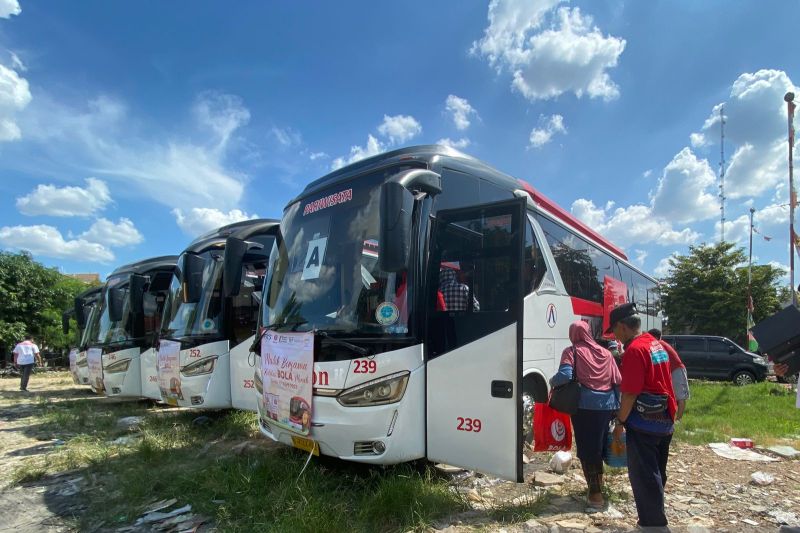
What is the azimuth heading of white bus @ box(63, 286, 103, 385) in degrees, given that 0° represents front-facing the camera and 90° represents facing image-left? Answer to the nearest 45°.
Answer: approximately 45°

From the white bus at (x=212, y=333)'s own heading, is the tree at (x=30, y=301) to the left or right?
on its right

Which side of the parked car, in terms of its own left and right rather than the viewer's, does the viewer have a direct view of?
right

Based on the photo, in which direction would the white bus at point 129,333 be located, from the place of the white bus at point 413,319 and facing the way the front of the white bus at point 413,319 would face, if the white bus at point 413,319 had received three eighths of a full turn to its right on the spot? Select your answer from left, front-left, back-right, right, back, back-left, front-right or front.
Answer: front-left

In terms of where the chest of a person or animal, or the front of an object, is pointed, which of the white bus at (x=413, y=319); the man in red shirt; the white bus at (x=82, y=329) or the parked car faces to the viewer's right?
the parked car

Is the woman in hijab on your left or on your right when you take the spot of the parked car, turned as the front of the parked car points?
on your right

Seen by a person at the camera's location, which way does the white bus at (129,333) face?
facing the viewer and to the left of the viewer

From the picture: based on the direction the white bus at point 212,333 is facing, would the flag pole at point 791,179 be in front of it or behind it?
behind

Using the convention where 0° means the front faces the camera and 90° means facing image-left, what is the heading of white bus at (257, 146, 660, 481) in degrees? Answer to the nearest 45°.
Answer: approximately 45°

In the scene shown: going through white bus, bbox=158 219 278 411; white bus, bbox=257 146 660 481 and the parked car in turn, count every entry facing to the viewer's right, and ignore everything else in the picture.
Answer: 1
